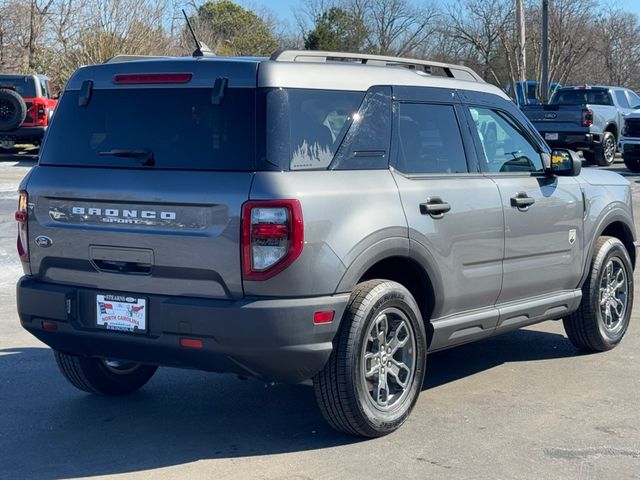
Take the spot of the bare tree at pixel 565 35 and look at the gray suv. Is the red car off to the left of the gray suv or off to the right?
right

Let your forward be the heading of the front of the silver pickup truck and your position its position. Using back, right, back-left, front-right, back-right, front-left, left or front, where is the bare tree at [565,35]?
front-left

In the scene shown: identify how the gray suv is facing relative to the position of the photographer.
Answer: facing away from the viewer and to the right of the viewer

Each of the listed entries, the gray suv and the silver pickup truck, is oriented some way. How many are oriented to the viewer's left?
0

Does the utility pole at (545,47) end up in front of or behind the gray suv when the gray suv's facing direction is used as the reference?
in front

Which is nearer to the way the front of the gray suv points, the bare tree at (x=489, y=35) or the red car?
the bare tree

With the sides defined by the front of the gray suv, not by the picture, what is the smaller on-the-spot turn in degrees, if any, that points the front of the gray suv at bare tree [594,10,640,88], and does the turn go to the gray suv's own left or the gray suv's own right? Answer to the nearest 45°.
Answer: approximately 45° to the gray suv's own left

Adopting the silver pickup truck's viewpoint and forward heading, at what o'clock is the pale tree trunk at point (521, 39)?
The pale tree trunk is roughly at 10 o'clock from the silver pickup truck.

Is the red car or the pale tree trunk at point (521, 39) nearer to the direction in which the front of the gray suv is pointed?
the pale tree trunk

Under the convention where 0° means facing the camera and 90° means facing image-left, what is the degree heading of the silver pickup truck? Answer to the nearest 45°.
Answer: approximately 225°

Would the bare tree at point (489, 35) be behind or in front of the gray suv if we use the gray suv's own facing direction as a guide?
in front

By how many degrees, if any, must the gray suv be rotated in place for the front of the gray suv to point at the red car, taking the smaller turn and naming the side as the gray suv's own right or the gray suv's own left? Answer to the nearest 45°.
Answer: approximately 45° to the gray suv's own left

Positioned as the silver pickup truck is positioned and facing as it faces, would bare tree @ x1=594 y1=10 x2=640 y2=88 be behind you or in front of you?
in front
